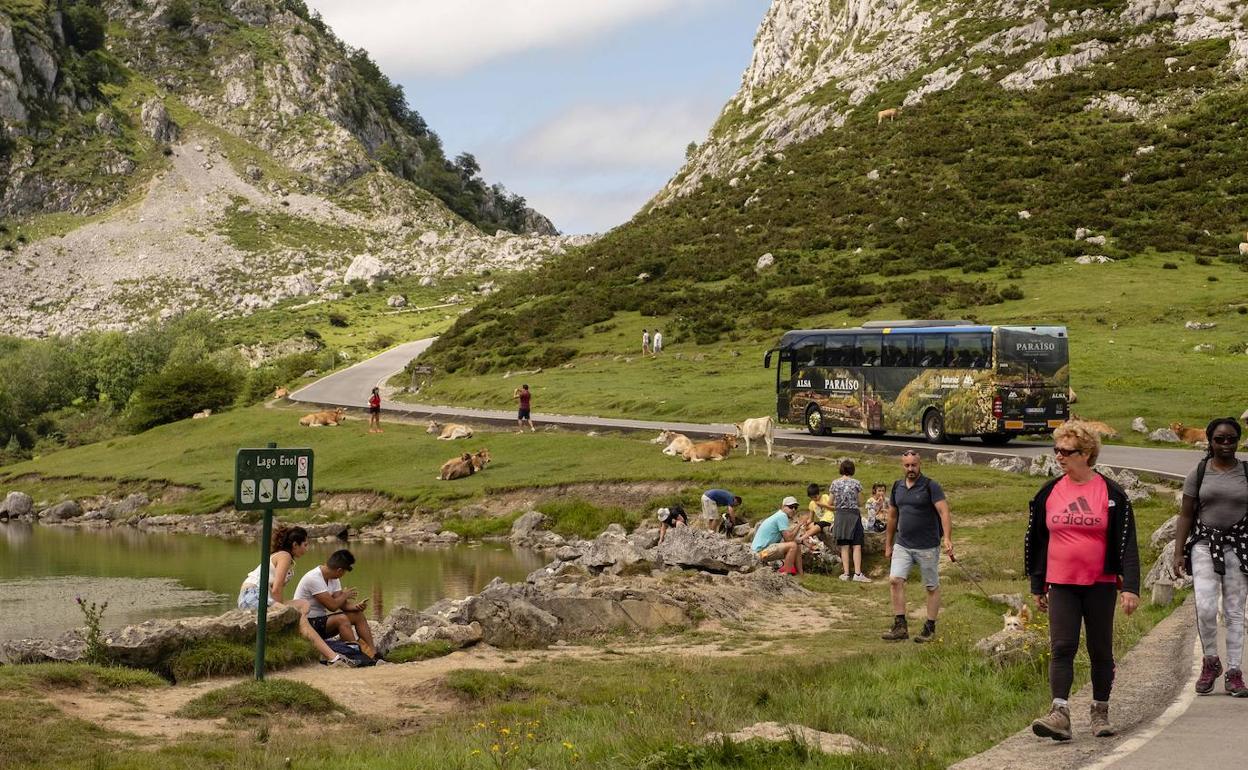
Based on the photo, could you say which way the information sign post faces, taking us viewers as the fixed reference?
facing the viewer

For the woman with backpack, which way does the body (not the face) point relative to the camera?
toward the camera

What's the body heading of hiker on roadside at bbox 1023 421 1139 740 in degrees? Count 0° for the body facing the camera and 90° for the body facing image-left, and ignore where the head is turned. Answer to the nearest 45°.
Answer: approximately 0°

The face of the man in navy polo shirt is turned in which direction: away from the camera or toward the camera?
toward the camera

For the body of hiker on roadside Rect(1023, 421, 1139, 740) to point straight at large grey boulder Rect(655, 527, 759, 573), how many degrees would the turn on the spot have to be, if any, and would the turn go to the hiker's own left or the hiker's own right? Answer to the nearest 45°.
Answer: approximately 135° to the hiker's own right

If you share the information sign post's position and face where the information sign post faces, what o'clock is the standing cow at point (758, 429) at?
The standing cow is roughly at 7 o'clock from the information sign post.

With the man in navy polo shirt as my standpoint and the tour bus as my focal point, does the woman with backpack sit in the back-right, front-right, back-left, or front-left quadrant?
back-right

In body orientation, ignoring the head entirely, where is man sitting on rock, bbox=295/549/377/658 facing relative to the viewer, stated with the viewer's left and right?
facing the viewer and to the right of the viewer

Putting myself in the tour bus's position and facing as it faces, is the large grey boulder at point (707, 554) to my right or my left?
on my left

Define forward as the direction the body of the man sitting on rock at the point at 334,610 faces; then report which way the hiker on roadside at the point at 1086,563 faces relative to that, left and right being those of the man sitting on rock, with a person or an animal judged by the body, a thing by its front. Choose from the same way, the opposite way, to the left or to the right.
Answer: to the right

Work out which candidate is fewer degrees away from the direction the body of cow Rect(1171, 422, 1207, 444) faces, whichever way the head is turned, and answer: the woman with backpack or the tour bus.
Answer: the tour bus

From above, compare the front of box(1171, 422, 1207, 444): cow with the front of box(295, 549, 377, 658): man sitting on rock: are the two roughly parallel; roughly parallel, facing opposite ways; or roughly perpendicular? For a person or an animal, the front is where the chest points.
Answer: roughly parallel, facing opposite ways

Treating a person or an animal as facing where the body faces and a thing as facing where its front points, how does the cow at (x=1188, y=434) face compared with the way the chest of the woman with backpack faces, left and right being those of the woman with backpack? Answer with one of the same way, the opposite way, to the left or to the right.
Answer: to the right
